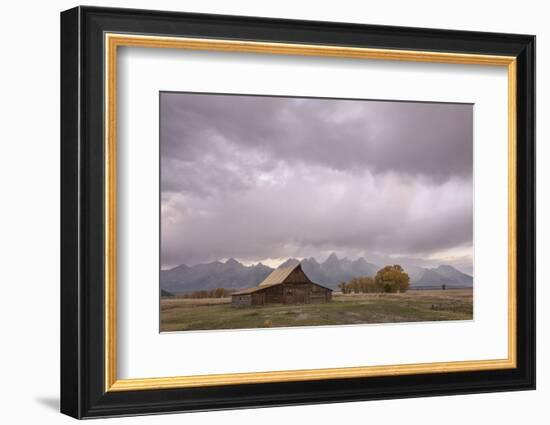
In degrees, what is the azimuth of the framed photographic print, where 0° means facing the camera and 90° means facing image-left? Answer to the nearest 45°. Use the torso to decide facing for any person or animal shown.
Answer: approximately 315°
